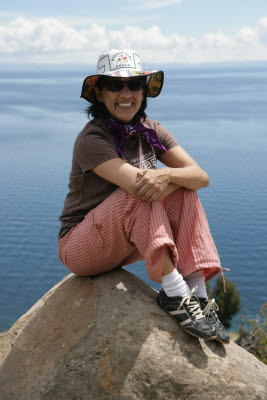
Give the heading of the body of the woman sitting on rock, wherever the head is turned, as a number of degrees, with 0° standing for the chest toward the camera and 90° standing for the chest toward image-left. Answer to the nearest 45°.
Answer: approximately 315°
